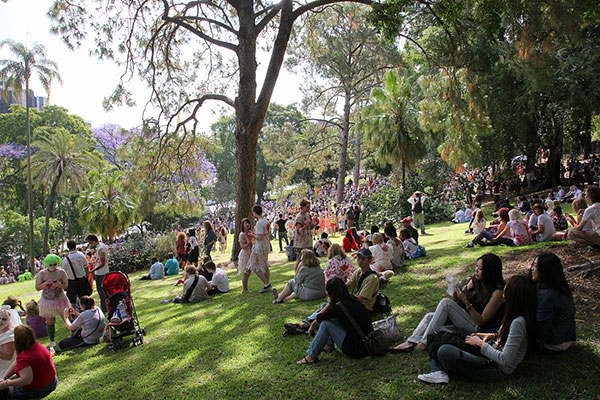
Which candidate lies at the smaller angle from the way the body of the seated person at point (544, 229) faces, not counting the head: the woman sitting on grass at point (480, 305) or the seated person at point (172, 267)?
the seated person

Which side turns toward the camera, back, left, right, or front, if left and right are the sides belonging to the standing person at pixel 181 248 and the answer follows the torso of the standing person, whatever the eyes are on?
back

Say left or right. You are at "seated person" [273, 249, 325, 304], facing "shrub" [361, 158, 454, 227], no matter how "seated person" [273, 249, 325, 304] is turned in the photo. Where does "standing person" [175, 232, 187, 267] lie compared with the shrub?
left

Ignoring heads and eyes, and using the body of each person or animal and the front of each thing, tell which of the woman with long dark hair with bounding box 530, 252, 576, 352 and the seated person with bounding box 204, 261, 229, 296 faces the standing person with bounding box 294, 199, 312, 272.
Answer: the woman with long dark hair

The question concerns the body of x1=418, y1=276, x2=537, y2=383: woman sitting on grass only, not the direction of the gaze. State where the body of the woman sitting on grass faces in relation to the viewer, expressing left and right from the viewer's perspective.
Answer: facing to the left of the viewer

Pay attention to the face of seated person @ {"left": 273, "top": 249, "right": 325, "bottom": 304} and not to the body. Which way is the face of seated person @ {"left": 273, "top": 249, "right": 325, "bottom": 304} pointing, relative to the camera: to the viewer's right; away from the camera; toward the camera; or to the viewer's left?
away from the camera
